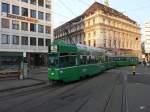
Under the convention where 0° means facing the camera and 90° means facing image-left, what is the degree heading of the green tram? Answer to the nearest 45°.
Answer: approximately 45°
